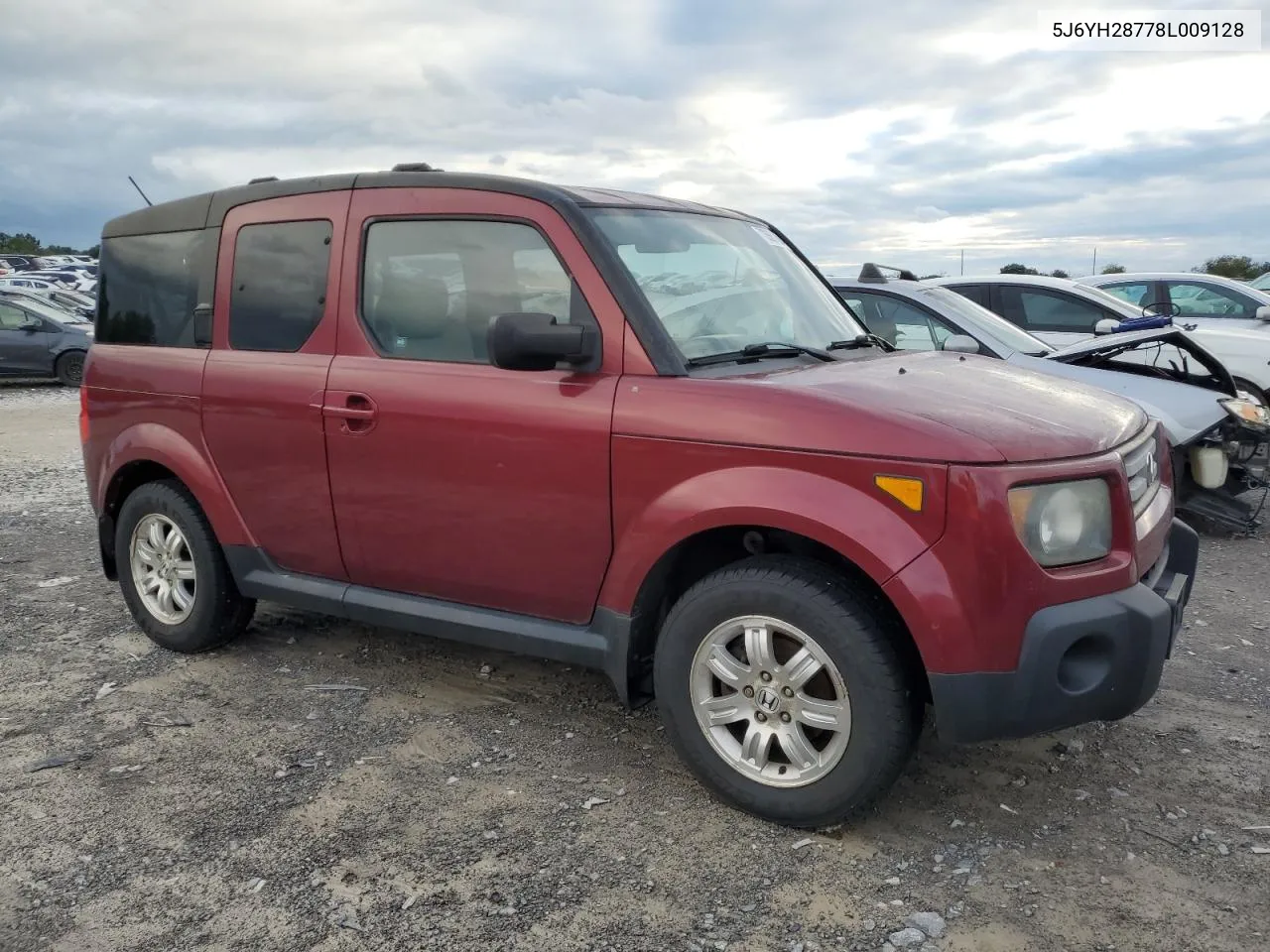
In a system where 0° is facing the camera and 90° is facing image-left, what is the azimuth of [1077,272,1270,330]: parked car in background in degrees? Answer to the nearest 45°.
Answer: approximately 270°

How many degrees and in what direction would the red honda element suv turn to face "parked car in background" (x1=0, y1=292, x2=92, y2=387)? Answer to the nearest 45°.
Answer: approximately 180°

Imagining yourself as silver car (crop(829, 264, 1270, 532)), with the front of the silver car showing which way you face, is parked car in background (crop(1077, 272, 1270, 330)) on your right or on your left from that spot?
on your left

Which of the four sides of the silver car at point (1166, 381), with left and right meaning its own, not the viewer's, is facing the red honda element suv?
right

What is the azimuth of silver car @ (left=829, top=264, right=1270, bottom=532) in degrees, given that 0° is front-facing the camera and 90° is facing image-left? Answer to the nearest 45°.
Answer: approximately 315°

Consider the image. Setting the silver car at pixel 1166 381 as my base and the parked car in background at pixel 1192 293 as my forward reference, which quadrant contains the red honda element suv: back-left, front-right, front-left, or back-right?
back-left

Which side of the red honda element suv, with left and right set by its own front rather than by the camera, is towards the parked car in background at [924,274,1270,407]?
left

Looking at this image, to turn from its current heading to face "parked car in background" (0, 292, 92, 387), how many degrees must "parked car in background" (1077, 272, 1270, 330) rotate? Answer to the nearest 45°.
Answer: approximately 180°

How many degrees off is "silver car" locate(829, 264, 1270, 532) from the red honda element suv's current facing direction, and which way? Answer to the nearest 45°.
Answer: approximately 90° to its left
